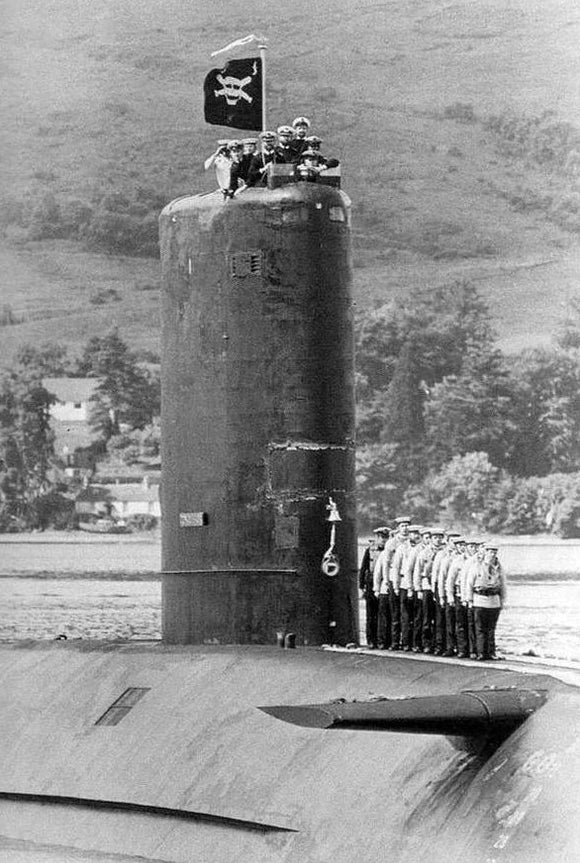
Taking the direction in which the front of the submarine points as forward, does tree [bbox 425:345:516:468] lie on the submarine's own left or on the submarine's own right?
on the submarine's own left

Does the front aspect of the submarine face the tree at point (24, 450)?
no

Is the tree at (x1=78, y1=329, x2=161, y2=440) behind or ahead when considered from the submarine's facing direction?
behind

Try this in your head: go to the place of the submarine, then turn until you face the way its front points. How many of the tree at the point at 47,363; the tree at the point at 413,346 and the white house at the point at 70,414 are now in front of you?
0

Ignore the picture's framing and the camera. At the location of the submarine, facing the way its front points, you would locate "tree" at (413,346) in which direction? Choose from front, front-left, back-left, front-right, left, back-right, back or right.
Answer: back-left

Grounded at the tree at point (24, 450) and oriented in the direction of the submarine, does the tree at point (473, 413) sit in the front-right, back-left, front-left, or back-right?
front-left

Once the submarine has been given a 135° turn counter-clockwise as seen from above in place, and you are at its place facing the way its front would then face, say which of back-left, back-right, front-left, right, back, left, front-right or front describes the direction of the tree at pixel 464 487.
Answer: front

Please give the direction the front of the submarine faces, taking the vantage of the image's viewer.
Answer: facing the viewer and to the right of the viewer

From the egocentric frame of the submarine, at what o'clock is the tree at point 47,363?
The tree is roughly at 7 o'clock from the submarine.

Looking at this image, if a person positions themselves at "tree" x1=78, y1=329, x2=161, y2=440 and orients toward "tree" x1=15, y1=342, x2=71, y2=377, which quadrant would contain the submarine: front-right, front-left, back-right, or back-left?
back-left

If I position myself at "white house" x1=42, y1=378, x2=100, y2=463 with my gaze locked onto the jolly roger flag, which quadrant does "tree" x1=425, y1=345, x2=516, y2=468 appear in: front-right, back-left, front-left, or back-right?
front-left
